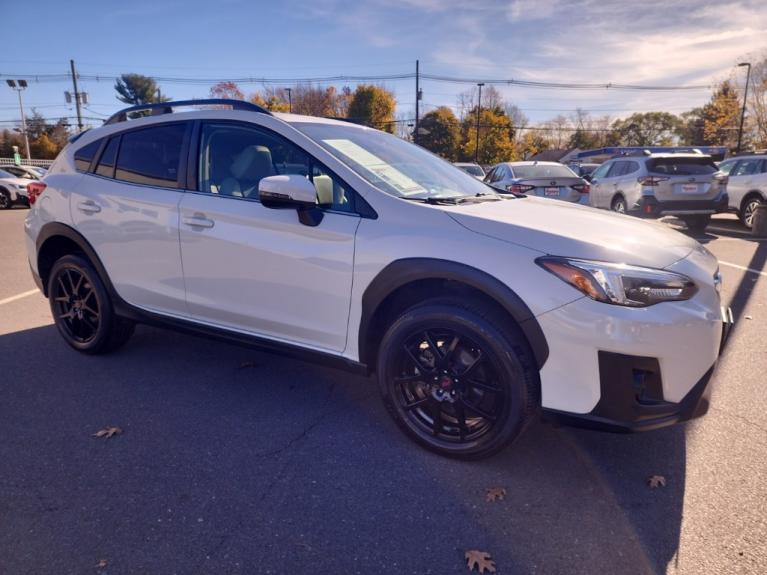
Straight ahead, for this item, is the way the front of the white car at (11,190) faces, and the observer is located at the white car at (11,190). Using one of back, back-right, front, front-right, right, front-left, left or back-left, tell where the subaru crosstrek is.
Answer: front-right

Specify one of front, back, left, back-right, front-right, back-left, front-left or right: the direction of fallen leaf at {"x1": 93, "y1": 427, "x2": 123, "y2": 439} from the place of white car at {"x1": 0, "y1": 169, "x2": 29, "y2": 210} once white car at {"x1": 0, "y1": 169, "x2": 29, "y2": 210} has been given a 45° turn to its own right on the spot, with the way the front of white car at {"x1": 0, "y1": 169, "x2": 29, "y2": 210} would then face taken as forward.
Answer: front

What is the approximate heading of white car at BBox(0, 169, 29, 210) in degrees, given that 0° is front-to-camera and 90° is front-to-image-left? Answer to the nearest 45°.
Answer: approximately 315°

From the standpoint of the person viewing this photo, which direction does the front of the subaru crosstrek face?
facing the viewer and to the right of the viewer

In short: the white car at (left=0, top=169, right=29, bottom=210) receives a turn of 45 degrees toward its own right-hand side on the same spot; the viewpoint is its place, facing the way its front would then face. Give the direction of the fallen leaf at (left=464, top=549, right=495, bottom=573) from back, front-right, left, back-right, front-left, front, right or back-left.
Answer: front

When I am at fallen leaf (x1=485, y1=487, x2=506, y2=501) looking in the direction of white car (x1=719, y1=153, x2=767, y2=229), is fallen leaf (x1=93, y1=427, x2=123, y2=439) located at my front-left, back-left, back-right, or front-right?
back-left

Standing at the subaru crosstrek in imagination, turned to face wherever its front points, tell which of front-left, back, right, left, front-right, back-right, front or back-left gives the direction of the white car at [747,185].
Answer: left

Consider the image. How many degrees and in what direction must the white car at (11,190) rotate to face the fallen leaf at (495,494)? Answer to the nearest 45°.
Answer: approximately 45° to its right

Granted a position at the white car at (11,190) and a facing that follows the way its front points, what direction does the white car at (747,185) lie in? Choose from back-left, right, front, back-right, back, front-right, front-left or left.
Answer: front

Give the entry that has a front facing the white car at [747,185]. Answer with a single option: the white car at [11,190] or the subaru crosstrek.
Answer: the white car at [11,190]

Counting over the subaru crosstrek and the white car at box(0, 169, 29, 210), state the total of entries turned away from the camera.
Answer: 0

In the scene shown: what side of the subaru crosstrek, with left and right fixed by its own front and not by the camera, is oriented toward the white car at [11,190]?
back
